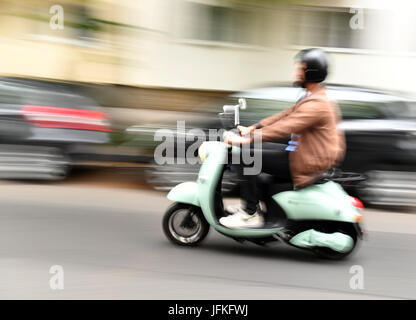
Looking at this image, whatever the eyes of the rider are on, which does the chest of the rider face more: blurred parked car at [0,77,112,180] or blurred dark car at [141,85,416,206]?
the blurred parked car

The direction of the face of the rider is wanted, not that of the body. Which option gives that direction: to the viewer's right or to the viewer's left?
to the viewer's left

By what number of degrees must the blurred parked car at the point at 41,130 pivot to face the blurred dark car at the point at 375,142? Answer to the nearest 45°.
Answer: approximately 180°

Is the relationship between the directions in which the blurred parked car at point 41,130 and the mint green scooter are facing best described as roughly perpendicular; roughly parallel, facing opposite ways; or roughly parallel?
roughly parallel

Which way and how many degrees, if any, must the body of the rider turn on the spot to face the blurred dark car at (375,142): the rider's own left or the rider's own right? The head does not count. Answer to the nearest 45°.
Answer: approximately 90° to the rider's own right

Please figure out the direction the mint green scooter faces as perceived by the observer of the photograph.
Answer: facing to the left of the viewer

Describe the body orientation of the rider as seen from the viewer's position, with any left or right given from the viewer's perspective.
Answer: facing to the left of the viewer

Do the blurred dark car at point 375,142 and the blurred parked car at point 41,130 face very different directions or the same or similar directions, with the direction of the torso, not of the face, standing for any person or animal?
same or similar directions

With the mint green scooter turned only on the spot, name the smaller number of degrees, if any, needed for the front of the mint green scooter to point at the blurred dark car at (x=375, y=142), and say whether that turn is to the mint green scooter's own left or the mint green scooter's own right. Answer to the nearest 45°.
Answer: approximately 90° to the mint green scooter's own right

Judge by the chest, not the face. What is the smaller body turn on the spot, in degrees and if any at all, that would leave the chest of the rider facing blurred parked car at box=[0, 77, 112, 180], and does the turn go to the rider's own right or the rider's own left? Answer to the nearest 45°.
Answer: approximately 45° to the rider's own right

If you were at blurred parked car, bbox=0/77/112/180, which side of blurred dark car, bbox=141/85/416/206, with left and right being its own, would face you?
front

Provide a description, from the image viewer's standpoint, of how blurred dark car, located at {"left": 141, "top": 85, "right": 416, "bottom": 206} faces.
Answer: facing to the left of the viewer

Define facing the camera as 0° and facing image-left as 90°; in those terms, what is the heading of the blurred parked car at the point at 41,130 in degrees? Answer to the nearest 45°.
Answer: approximately 90°

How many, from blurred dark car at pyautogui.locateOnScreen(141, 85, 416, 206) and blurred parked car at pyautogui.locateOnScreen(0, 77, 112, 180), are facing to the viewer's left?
2
